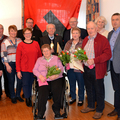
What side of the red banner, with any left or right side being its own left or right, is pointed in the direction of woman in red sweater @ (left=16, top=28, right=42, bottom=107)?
front

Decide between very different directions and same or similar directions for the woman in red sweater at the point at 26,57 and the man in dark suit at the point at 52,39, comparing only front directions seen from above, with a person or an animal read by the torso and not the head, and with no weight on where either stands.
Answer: same or similar directions

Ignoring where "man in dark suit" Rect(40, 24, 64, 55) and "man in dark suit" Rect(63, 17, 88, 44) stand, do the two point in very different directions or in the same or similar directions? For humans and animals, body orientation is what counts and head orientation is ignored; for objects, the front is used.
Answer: same or similar directions

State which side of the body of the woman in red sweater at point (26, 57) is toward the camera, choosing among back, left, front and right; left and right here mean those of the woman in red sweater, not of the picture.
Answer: front

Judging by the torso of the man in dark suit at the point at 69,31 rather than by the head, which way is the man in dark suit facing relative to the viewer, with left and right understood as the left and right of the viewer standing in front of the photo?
facing the viewer

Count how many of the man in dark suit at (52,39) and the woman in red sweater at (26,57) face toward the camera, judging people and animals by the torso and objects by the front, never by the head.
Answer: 2

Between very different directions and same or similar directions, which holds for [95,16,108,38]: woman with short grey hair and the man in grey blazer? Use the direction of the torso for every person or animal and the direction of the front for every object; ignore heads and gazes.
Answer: same or similar directions

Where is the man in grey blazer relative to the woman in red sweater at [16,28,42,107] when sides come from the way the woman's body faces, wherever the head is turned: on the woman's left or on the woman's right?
on the woman's left

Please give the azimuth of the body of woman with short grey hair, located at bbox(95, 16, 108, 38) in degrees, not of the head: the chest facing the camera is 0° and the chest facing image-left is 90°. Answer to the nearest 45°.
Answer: approximately 45°

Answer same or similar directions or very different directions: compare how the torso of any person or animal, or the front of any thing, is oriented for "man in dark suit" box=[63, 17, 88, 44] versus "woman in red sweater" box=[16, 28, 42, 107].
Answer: same or similar directions

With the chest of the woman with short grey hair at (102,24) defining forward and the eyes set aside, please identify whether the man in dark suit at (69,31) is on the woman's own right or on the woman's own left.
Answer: on the woman's own right

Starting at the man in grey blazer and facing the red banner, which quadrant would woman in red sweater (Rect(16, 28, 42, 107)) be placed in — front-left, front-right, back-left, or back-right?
front-left
